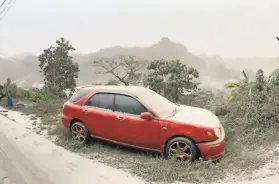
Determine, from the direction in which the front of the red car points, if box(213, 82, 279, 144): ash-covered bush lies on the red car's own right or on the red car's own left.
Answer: on the red car's own left

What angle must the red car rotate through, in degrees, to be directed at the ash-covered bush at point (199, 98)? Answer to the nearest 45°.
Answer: approximately 135° to its left

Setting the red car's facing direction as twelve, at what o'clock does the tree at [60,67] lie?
The tree is roughly at 7 o'clock from the red car.

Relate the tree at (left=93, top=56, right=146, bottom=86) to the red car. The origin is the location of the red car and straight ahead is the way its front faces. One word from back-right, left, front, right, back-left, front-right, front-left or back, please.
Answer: back-left

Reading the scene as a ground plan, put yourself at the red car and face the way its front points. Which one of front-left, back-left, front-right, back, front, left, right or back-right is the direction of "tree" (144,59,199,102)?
back-left
